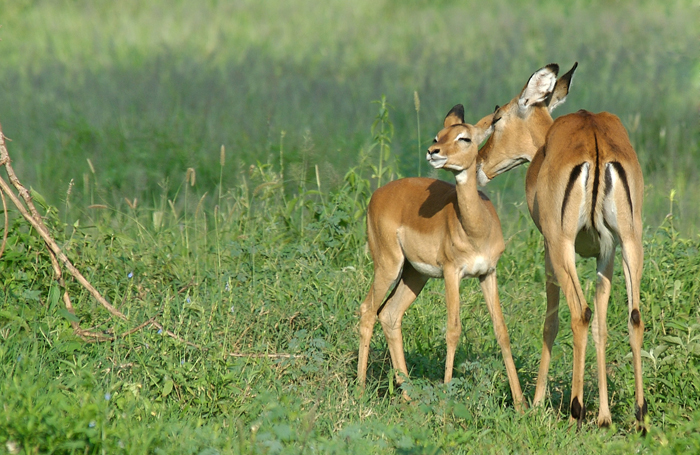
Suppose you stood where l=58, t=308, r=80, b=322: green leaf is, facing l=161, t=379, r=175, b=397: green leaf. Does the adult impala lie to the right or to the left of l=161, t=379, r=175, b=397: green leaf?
left

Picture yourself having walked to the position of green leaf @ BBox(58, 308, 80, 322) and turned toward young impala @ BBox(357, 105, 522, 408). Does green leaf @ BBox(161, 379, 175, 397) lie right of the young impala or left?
right

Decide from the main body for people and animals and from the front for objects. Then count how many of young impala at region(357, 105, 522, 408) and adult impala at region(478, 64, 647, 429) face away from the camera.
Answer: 1

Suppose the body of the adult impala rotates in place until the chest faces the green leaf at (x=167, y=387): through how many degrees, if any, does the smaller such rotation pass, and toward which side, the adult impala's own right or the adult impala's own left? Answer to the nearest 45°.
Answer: approximately 135° to the adult impala's own left

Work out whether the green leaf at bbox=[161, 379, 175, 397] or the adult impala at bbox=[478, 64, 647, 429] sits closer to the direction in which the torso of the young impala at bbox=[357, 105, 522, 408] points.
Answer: the adult impala

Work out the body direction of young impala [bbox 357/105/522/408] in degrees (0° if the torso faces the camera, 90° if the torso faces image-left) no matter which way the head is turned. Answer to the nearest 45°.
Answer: approximately 315°

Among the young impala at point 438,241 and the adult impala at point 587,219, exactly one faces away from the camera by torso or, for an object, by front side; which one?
the adult impala

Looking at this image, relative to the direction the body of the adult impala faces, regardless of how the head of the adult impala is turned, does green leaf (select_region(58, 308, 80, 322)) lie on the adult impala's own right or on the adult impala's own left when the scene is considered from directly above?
on the adult impala's own left

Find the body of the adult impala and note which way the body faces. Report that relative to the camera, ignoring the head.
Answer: away from the camera
